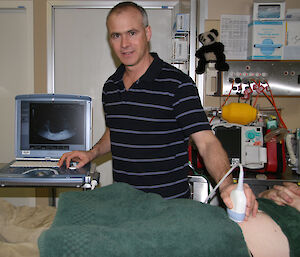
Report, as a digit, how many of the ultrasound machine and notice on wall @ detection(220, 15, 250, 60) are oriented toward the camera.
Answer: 2

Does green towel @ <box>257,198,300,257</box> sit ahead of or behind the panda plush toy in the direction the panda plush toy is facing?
ahead

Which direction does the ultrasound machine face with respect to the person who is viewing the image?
facing the viewer

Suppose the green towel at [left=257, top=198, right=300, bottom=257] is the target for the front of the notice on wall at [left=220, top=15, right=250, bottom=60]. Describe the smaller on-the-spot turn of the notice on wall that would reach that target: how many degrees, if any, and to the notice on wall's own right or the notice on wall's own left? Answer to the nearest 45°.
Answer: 0° — it already faces it

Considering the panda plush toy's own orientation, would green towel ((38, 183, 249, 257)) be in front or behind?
in front

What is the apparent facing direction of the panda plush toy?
toward the camera

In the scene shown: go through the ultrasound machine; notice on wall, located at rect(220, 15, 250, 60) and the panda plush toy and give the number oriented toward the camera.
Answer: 3
